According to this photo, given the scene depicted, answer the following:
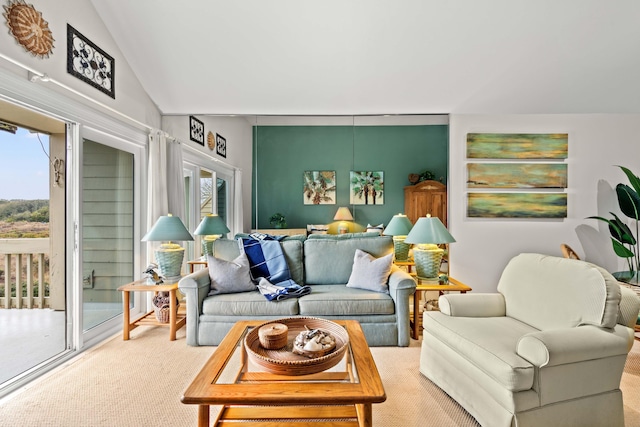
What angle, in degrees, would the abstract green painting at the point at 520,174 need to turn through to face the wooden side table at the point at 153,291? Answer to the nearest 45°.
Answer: approximately 45° to its right

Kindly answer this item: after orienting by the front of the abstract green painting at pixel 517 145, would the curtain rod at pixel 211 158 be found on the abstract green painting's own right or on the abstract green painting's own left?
on the abstract green painting's own right

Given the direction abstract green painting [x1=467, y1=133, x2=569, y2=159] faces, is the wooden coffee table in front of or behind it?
in front

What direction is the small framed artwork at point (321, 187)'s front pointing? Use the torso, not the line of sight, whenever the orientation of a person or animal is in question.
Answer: toward the camera

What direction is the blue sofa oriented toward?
toward the camera

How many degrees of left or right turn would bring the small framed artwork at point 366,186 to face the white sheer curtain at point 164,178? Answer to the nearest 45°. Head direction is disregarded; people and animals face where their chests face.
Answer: approximately 90° to its right

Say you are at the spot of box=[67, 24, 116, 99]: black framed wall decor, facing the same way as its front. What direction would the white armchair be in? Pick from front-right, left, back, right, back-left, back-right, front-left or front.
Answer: front

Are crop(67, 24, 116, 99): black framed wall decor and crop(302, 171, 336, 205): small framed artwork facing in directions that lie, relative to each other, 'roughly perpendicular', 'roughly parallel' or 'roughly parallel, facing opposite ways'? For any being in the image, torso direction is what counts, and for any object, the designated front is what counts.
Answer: roughly perpendicular

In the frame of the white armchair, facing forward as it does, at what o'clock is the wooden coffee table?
The wooden coffee table is roughly at 12 o'clock from the white armchair.

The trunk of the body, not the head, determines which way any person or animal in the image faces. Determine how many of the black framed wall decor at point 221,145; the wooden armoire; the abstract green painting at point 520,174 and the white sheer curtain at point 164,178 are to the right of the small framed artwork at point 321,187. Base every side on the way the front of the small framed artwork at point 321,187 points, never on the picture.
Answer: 2

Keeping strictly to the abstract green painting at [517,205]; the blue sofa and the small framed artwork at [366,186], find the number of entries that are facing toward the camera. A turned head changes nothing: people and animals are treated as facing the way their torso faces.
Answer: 3

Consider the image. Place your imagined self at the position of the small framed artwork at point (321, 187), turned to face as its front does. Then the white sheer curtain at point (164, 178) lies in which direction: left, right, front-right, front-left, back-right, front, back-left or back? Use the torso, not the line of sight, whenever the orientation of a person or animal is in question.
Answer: right

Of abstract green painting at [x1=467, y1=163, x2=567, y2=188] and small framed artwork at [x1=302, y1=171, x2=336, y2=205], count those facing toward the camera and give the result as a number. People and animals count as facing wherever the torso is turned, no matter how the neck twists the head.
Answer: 2

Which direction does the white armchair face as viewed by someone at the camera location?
facing the viewer and to the left of the viewer

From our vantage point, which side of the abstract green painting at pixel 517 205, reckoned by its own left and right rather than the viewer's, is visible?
front
